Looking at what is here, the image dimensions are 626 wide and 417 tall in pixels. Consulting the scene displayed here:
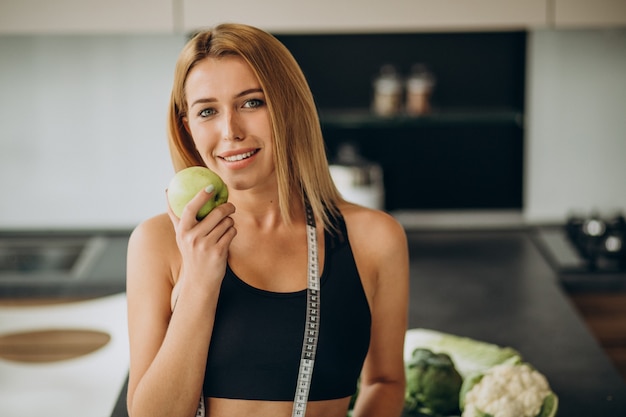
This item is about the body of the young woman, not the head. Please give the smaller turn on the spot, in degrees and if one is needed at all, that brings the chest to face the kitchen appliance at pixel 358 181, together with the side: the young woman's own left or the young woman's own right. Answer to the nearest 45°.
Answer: approximately 180°

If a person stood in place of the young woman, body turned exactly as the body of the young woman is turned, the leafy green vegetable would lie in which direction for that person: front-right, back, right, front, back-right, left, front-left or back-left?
back-left

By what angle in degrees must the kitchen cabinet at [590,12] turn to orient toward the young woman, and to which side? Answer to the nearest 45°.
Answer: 0° — it already faces them

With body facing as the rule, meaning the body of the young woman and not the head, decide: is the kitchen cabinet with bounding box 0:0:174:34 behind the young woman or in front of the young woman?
behind

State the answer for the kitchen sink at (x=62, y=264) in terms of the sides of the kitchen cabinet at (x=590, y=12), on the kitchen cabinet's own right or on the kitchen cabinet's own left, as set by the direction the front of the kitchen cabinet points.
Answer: on the kitchen cabinet's own right

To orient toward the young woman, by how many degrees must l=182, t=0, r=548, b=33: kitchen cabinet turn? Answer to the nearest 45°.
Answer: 0° — it already faces them

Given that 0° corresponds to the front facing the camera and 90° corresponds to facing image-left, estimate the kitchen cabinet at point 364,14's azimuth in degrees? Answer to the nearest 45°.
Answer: approximately 0°
